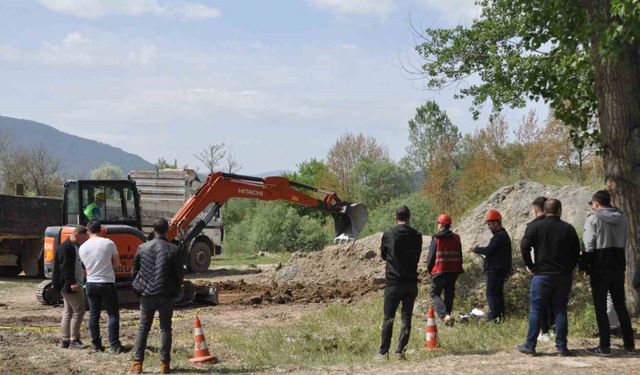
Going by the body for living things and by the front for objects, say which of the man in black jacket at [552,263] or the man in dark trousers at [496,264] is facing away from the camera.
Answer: the man in black jacket

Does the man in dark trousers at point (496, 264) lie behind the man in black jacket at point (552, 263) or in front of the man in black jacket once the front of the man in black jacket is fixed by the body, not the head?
in front

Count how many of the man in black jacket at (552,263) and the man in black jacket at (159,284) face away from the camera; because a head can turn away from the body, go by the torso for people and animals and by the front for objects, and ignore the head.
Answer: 2

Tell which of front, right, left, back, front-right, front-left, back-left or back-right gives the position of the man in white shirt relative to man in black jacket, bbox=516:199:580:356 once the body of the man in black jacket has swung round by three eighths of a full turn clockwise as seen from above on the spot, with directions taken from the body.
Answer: back-right

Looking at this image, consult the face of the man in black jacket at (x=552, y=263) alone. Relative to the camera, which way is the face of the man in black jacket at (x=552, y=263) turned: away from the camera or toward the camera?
away from the camera

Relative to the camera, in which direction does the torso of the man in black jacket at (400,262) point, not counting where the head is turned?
away from the camera

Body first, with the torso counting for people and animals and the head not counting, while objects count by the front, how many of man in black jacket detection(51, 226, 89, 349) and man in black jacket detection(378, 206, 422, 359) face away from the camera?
1

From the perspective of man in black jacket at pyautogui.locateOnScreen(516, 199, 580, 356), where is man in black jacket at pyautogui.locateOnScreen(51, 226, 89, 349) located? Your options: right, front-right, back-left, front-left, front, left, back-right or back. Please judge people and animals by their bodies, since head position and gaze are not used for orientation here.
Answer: left

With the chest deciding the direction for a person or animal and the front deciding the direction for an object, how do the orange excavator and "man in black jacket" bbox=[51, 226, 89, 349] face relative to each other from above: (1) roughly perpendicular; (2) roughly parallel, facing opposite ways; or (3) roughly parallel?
roughly parallel

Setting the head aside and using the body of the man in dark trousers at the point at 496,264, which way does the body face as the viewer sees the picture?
to the viewer's left

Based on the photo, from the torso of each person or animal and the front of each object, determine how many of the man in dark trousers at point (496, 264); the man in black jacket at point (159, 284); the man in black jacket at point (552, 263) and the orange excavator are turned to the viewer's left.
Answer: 1

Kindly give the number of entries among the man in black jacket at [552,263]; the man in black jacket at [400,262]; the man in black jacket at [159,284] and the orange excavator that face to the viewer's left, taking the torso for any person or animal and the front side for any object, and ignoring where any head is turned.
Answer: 0

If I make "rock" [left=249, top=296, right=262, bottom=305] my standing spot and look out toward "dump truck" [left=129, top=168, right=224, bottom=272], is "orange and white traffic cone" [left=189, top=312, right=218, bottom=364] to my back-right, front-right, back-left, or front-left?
back-left

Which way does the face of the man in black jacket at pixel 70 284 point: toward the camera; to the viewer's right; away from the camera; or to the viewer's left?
to the viewer's right

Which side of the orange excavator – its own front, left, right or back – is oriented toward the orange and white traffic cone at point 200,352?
right

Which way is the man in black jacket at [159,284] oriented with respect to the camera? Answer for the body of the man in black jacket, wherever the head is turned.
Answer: away from the camera

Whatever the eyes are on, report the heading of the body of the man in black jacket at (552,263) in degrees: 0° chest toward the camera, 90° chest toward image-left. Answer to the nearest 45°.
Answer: approximately 180°

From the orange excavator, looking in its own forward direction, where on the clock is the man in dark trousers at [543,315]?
The man in dark trousers is roughly at 2 o'clock from the orange excavator.

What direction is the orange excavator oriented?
to the viewer's right
